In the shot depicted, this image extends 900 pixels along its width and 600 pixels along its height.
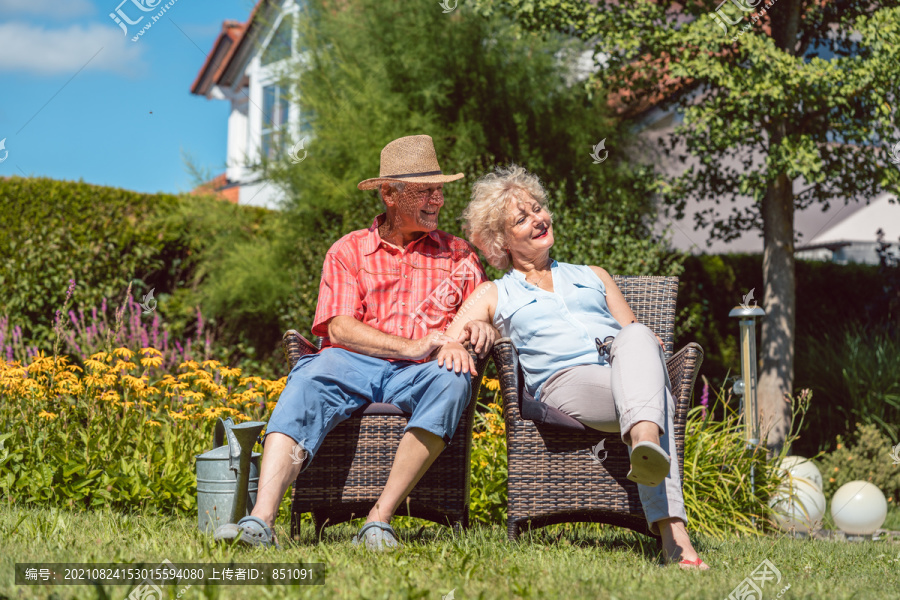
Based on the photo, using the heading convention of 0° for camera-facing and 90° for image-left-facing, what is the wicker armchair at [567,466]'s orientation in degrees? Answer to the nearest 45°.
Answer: approximately 0°

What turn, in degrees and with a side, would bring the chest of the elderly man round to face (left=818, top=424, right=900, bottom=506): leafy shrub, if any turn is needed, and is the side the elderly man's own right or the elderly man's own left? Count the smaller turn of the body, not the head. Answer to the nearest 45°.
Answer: approximately 135° to the elderly man's own left

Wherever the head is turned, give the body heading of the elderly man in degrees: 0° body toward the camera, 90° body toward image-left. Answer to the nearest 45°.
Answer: approximately 0°

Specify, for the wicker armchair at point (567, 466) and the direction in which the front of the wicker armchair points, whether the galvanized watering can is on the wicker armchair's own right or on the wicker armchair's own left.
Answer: on the wicker armchair's own right

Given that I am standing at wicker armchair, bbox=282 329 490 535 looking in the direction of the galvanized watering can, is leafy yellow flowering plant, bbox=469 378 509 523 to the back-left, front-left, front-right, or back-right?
back-right

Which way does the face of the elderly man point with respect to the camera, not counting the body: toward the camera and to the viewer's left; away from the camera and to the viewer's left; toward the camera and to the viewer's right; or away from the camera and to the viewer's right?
toward the camera and to the viewer's right

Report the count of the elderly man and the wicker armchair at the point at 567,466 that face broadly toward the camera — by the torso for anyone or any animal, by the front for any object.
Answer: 2
